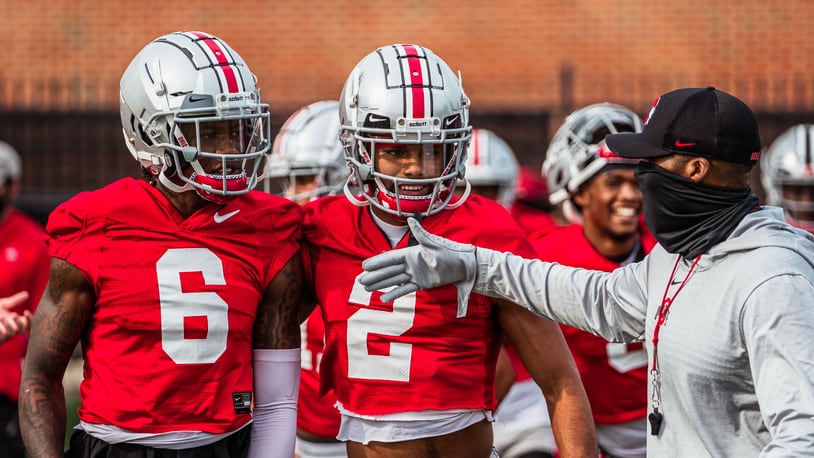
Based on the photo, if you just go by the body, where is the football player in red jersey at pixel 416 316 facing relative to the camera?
toward the camera

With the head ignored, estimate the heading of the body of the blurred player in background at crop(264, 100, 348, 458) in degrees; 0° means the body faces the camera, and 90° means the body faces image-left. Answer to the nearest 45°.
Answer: approximately 45°

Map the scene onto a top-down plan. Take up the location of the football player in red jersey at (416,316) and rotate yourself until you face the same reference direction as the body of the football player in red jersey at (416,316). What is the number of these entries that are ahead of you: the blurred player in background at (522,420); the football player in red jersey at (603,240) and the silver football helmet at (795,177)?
0

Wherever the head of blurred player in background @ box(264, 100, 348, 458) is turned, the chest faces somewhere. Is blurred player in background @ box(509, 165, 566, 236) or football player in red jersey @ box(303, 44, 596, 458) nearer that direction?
the football player in red jersey

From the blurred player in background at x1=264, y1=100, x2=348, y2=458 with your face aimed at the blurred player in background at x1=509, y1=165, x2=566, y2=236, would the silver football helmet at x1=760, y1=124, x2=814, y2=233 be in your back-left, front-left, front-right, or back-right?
front-right

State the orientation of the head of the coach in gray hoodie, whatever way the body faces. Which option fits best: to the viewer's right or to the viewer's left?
to the viewer's left

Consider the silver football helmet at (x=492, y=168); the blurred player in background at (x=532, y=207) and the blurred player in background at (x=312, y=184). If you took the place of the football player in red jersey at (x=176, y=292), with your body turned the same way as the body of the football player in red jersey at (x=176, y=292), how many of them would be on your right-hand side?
0

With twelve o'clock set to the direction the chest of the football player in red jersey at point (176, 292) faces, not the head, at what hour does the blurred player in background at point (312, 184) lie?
The blurred player in background is roughly at 8 o'clock from the football player in red jersey.

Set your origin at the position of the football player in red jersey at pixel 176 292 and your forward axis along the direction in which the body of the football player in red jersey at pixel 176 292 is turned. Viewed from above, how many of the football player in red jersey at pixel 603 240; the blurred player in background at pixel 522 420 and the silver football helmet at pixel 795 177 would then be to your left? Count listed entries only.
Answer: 3

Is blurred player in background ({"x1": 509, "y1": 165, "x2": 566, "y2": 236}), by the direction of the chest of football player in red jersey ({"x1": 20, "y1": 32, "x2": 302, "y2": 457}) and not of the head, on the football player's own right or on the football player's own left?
on the football player's own left

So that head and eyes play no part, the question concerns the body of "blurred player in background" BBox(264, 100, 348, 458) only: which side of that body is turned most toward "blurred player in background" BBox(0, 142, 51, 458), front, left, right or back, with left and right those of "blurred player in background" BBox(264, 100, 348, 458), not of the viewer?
right

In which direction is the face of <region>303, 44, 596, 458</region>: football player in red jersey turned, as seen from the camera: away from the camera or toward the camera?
toward the camera

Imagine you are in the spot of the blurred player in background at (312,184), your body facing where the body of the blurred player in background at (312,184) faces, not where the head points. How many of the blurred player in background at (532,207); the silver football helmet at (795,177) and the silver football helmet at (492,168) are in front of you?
0
